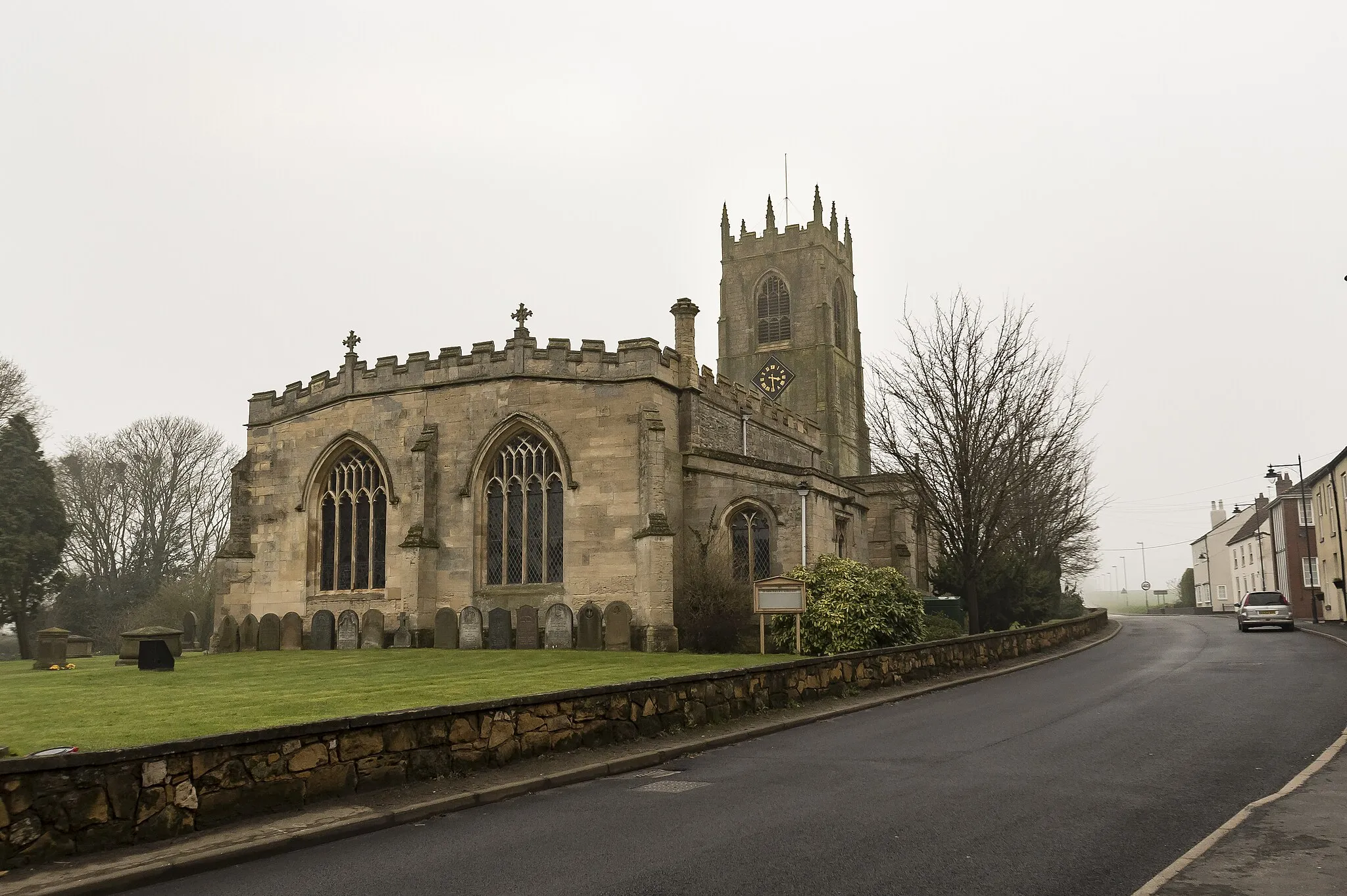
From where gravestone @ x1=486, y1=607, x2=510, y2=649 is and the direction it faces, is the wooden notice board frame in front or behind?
in front

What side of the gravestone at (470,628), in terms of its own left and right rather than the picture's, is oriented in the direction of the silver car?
left

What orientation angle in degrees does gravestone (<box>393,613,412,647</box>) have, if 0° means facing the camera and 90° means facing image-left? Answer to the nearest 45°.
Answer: approximately 0°

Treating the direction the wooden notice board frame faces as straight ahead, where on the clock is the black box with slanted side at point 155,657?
The black box with slanted side is roughly at 3 o'clock from the wooden notice board frame.

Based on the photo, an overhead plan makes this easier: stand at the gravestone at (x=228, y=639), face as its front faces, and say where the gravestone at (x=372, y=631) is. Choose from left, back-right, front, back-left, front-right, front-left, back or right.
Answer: front-left

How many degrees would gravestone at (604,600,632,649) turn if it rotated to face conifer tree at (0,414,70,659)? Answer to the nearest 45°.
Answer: approximately 135° to its right
